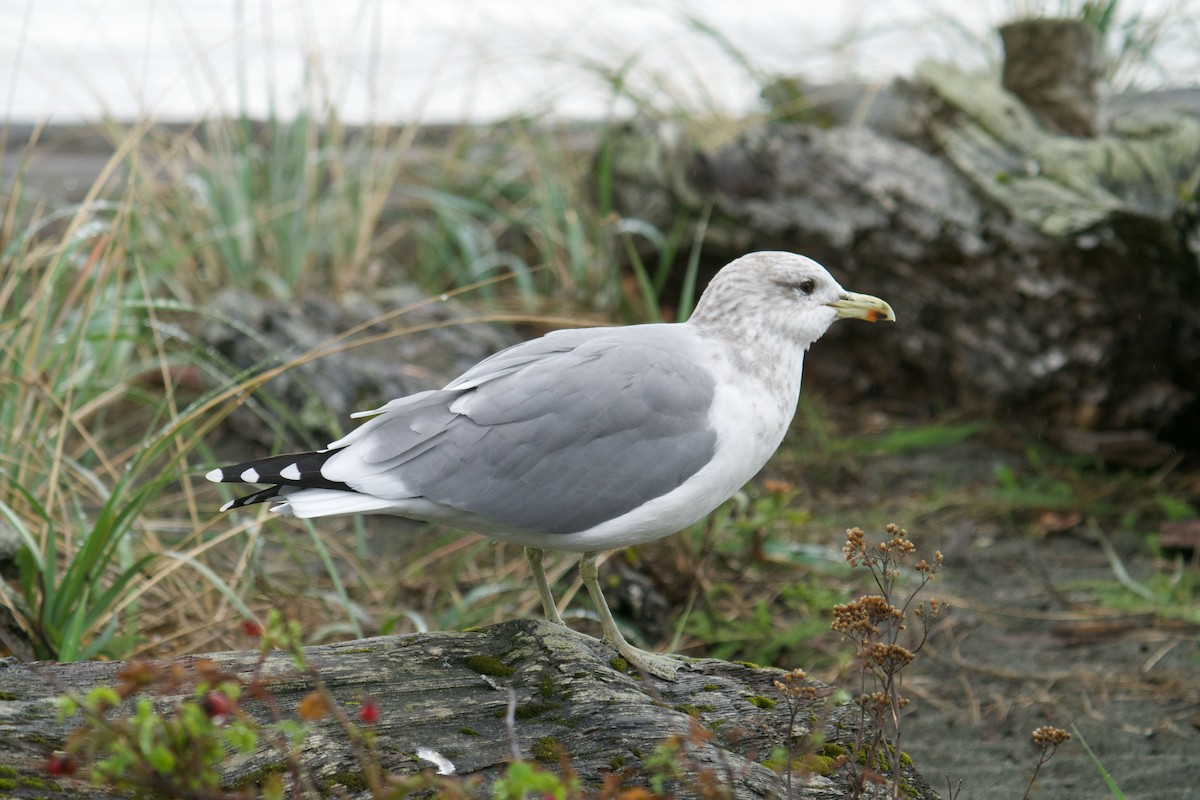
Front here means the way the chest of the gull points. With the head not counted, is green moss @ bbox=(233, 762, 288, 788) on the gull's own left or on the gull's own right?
on the gull's own right

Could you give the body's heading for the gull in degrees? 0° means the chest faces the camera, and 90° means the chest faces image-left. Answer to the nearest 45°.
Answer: approximately 270°

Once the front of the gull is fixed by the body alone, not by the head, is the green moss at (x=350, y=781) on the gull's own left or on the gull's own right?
on the gull's own right
